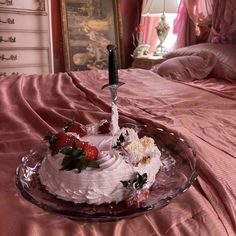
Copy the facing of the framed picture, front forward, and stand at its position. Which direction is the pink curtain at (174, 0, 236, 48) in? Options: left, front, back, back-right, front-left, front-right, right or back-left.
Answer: front-left

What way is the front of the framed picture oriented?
toward the camera

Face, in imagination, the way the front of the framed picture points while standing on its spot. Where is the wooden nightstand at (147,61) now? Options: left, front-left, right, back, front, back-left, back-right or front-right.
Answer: front-left

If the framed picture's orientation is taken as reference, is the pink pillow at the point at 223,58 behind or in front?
in front

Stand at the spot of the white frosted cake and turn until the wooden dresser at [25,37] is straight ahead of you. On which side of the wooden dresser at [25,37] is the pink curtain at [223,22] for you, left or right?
right

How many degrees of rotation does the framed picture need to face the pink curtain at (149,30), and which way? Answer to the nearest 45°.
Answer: approximately 90° to its left

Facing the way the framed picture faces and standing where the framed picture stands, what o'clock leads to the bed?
The bed is roughly at 12 o'clock from the framed picture.

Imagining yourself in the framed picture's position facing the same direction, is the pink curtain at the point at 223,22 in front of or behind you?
in front

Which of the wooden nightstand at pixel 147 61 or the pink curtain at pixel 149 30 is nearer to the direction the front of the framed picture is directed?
the wooden nightstand

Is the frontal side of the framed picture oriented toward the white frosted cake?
yes

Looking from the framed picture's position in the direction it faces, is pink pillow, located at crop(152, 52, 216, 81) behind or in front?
in front

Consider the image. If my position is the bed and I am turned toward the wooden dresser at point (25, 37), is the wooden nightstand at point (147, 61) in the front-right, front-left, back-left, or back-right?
front-right
